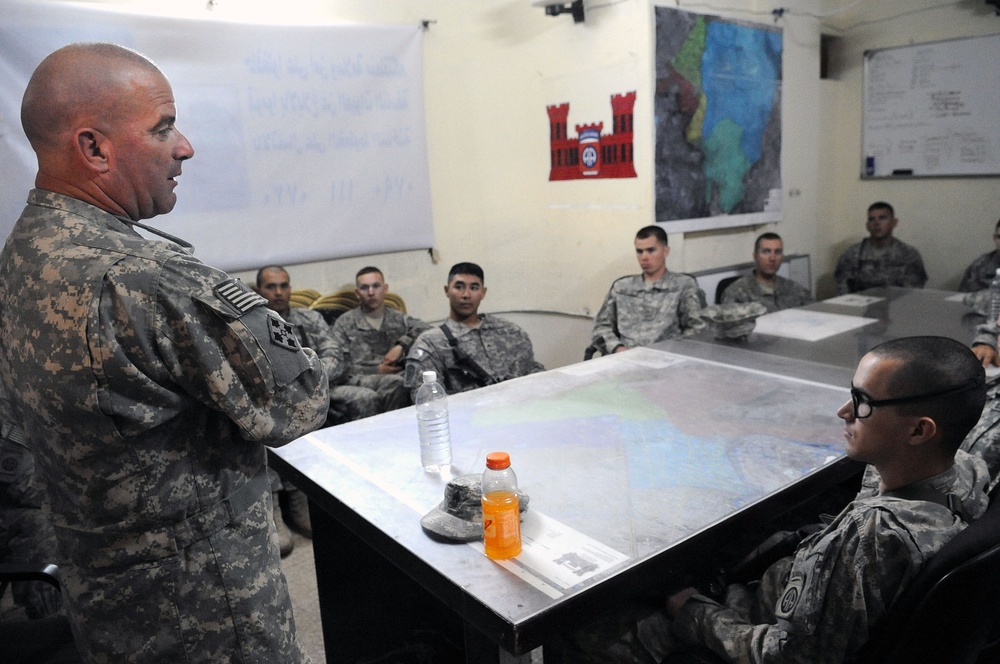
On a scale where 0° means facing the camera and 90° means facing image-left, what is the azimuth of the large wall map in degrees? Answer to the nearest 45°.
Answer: approximately 315°

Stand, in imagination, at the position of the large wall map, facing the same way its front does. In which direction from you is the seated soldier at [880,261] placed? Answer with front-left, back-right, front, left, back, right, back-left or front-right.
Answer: left

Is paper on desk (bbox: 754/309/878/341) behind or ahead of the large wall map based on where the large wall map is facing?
ahead

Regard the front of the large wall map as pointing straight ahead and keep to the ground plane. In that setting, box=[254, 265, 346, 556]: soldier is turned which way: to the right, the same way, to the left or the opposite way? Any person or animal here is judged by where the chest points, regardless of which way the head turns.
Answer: the same way

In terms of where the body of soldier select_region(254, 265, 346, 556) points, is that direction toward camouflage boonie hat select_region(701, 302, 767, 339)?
no

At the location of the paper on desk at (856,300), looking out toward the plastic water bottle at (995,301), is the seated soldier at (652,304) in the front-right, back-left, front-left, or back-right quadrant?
back-right

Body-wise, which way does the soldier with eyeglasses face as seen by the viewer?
to the viewer's left

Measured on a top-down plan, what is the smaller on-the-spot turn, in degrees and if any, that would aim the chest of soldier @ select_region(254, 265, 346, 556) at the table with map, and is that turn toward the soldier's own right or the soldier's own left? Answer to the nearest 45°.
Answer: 0° — they already face it

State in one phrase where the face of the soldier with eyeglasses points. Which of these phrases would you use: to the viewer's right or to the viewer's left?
to the viewer's left

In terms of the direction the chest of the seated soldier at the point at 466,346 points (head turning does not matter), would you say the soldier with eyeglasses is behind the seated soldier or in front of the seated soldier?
in front

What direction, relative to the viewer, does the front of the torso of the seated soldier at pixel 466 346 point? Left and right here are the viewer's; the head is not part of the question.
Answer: facing the viewer

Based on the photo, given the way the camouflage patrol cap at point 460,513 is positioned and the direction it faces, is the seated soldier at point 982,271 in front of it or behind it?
behind

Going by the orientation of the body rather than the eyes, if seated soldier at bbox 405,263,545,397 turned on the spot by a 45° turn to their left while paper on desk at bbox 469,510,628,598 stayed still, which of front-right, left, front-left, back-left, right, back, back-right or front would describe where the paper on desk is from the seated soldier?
front-right

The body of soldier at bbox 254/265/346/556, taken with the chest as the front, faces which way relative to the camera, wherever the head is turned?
toward the camera

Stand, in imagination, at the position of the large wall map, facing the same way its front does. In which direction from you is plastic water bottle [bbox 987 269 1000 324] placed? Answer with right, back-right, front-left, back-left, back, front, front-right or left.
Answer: front

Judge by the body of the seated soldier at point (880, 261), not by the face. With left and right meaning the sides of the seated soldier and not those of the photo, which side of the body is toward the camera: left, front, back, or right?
front
